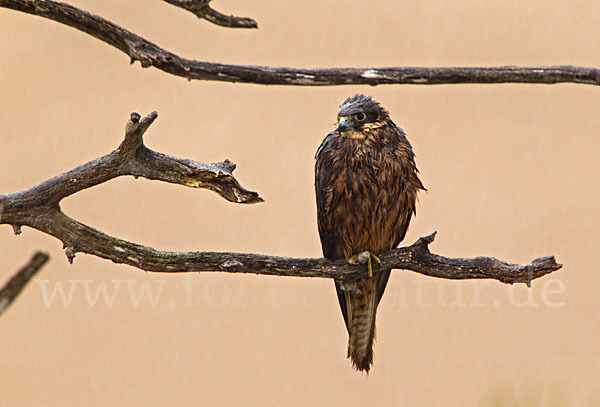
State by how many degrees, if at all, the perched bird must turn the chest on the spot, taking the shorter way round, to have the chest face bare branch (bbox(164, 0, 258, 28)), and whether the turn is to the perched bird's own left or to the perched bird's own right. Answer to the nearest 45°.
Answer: approximately 45° to the perched bird's own right

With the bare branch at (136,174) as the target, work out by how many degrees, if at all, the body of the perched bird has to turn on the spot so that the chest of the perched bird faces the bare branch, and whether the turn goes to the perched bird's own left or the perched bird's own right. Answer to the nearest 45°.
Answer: approximately 45° to the perched bird's own right

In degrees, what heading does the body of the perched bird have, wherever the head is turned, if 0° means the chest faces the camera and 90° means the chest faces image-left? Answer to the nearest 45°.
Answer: approximately 0°
